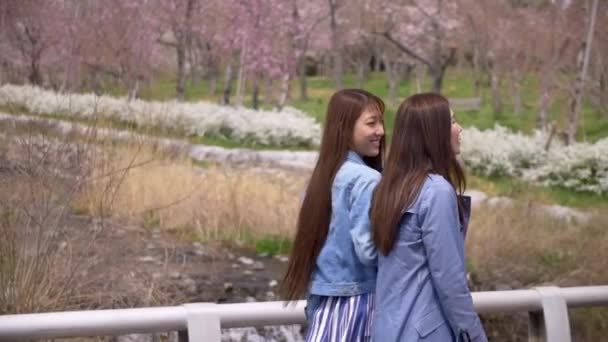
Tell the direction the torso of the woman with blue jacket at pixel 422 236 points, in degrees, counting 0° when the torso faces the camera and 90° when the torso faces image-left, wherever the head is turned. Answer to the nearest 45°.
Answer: approximately 225°

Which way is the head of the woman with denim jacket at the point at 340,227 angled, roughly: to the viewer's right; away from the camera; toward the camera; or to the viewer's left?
to the viewer's right

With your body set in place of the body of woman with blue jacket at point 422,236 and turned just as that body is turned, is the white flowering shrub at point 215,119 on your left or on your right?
on your left

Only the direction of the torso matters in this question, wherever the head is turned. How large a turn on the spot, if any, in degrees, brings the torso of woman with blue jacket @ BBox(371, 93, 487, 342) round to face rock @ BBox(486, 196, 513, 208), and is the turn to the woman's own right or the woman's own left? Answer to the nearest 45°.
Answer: approximately 45° to the woman's own left

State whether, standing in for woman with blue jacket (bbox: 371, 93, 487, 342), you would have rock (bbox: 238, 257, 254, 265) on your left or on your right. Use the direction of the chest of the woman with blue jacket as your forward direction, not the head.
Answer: on your left

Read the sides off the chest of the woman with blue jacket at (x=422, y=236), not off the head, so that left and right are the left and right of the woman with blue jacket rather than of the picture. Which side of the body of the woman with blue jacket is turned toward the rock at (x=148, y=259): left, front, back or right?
left

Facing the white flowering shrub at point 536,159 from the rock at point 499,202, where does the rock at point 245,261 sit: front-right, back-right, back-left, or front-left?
back-left

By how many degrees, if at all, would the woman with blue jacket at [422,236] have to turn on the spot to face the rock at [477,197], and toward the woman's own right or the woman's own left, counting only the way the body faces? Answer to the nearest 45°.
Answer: approximately 45° to the woman's own left
